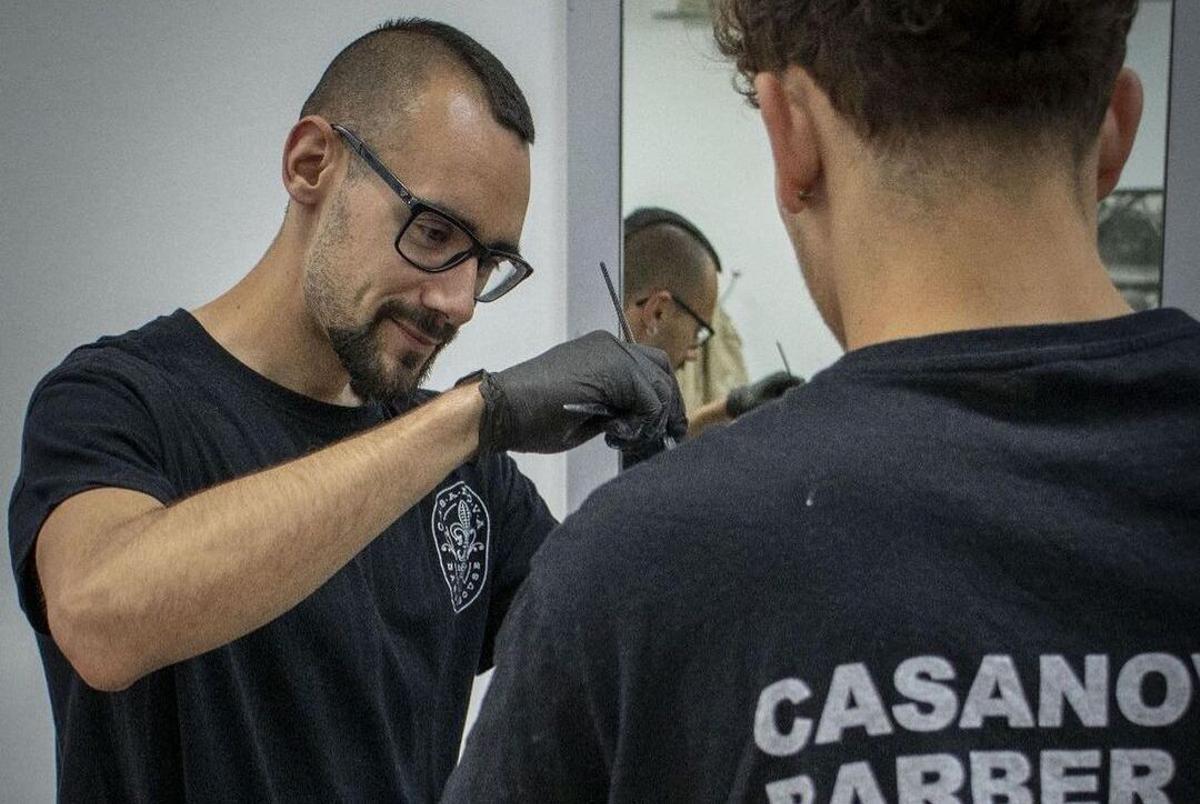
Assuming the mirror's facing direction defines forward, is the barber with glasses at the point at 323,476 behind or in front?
in front

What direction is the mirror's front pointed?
toward the camera

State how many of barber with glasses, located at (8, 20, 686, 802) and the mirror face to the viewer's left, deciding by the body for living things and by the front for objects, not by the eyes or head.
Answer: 0

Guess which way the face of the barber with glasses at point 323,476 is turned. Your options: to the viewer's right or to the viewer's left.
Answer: to the viewer's right

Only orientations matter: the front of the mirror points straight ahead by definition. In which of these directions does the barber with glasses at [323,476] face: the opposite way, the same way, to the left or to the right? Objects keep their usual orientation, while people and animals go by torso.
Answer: to the left

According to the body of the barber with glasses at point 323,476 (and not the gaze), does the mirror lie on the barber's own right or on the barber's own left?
on the barber's own left

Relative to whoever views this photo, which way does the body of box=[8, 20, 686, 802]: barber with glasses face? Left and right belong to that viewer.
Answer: facing the viewer and to the right of the viewer
